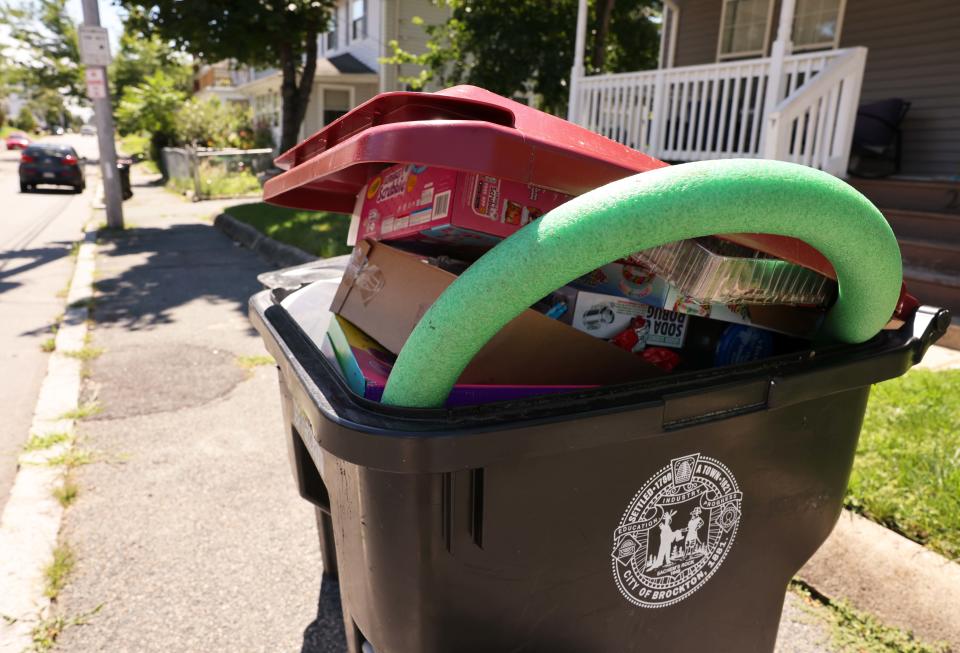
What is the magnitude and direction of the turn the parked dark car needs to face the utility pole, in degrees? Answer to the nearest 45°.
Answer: approximately 180°

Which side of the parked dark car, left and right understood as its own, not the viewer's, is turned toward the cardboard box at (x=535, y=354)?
back

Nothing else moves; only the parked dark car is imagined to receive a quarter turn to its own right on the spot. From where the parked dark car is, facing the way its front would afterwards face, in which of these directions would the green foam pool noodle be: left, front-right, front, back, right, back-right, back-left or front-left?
right

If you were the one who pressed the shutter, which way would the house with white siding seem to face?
facing the viewer and to the left of the viewer

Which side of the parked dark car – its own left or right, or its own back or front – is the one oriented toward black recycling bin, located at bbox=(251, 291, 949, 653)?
back

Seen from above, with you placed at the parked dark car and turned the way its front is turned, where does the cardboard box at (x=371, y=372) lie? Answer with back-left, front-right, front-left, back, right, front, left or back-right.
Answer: back

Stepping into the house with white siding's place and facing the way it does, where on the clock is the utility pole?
The utility pole is roughly at 11 o'clock from the house with white siding.

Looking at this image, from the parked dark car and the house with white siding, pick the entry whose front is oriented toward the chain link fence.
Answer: the house with white siding

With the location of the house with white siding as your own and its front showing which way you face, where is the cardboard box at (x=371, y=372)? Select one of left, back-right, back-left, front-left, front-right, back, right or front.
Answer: front-left

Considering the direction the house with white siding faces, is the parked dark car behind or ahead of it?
ahead

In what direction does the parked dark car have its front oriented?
away from the camera

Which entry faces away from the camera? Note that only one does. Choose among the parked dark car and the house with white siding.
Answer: the parked dark car

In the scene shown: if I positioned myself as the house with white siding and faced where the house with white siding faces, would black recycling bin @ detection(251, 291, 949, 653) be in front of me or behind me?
in front

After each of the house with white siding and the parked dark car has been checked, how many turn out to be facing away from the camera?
1
